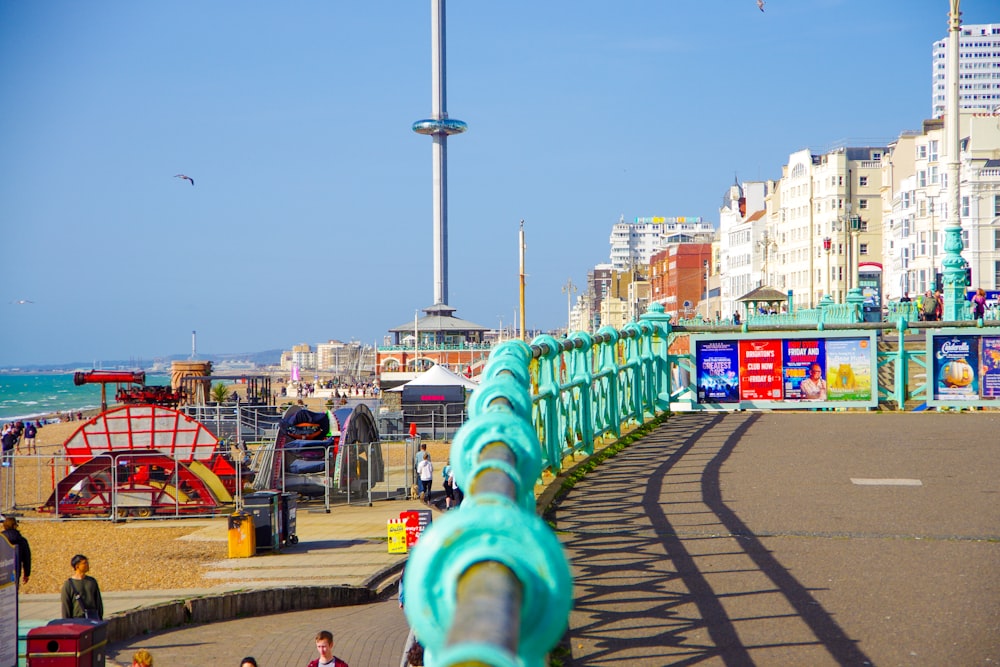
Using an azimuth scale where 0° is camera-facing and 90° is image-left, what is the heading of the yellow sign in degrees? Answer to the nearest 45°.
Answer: approximately 0°

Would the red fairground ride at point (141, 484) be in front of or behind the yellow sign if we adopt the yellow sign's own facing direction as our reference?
behind

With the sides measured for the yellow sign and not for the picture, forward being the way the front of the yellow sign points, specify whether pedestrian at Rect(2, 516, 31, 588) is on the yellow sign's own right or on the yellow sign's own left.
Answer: on the yellow sign's own right

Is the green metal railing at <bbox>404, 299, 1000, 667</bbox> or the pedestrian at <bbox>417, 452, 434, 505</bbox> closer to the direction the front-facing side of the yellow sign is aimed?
the green metal railing

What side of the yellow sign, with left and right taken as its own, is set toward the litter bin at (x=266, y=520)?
right

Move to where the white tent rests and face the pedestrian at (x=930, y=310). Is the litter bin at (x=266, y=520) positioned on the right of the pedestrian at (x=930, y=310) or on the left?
right

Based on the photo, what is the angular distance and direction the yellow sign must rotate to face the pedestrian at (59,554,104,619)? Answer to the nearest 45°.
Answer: approximately 45° to its right

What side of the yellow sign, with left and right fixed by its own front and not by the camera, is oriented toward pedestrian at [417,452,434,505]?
back

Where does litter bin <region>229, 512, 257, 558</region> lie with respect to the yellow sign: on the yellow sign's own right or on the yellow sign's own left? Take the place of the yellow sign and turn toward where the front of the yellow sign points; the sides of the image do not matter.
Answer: on the yellow sign's own right

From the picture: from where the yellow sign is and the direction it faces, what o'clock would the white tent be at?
The white tent is roughly at 6 o'clock from the yellow sign.
